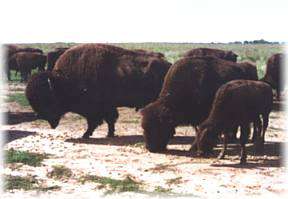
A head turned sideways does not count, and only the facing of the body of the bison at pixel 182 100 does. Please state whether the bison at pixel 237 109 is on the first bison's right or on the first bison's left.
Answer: on the first bison's left

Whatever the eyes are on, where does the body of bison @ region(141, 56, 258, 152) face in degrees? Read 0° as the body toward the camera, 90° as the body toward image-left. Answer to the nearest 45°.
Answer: approximately 90°

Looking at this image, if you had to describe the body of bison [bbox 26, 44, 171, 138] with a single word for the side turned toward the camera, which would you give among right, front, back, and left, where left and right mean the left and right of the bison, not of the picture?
left

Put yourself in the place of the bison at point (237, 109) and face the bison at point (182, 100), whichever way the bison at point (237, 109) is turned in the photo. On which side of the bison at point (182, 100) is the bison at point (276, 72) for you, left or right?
right

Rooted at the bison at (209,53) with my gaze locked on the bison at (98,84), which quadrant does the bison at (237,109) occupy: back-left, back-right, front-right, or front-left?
front-left

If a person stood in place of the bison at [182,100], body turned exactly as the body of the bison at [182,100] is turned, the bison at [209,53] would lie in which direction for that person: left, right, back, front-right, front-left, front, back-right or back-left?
right
